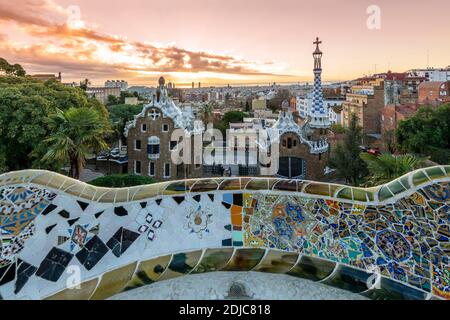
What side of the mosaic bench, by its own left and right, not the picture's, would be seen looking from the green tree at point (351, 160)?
back

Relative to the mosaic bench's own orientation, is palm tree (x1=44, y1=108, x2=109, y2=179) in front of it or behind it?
behind

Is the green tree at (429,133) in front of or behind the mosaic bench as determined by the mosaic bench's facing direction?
behind

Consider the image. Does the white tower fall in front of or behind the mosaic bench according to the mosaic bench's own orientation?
behind

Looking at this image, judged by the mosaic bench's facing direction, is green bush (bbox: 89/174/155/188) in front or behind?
behind

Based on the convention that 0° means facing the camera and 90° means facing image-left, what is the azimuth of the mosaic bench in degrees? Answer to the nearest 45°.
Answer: approximately 0°

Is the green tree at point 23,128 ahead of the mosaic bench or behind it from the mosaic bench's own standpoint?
behind
